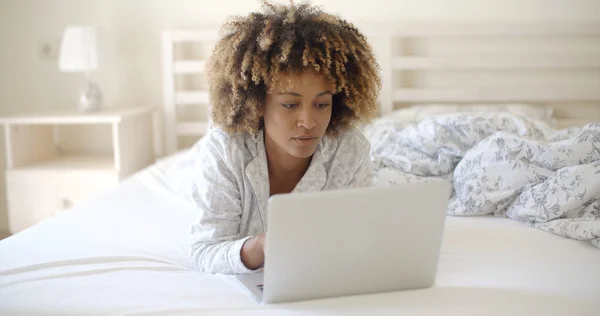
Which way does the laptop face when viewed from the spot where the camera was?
facing away from the viewer and to the left of the viewer

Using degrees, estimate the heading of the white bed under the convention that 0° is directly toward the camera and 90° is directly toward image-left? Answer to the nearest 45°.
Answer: approximately 0°

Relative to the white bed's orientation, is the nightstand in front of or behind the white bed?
behind

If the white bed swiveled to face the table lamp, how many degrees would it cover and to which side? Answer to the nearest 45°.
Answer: approximately 135° to its right

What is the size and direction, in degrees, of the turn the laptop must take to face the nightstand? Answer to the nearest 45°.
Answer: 0° — it already faces it

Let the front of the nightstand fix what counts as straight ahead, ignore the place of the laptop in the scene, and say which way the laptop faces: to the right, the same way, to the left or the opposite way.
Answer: the opposite way
